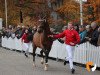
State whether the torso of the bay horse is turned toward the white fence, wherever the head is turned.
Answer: no
